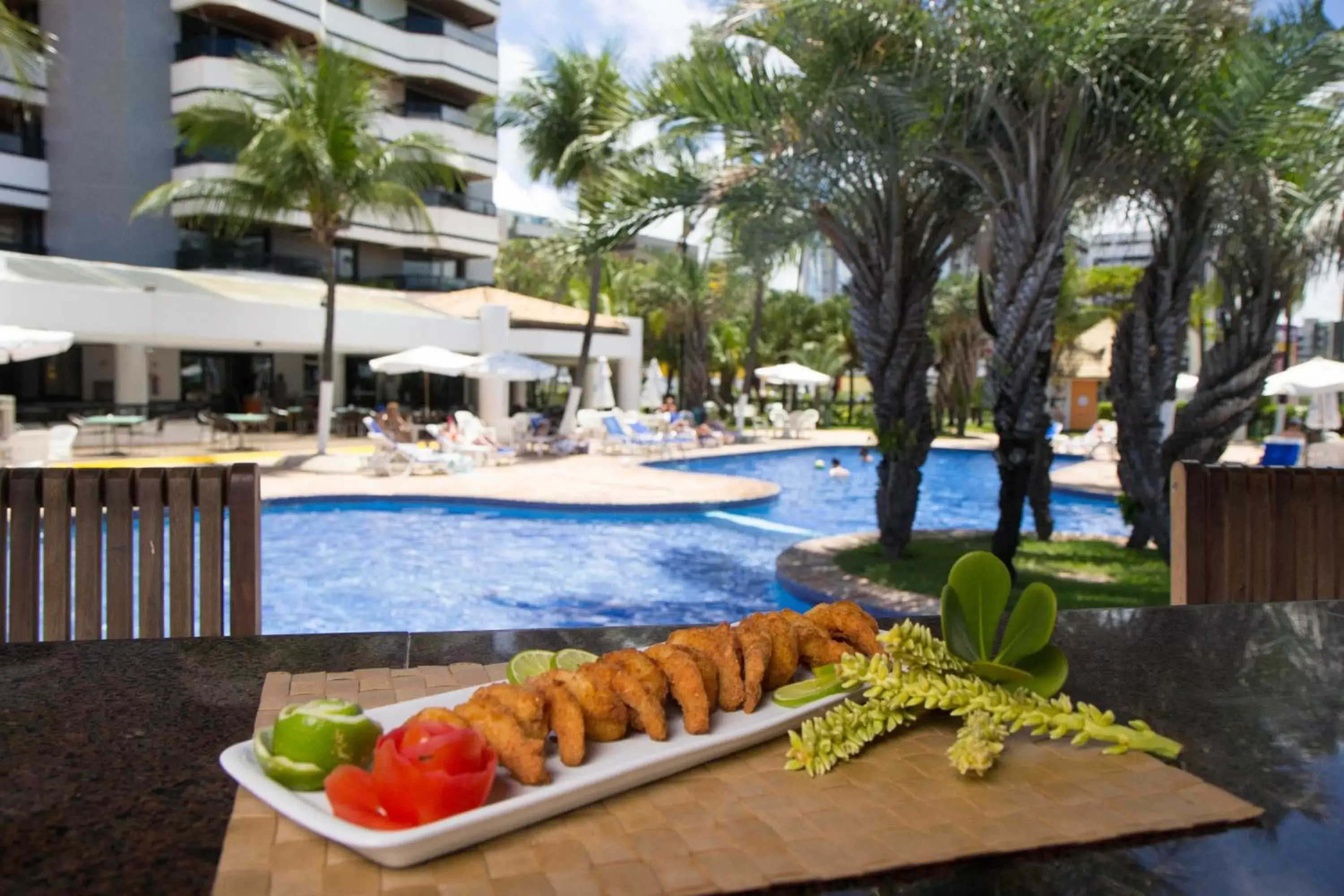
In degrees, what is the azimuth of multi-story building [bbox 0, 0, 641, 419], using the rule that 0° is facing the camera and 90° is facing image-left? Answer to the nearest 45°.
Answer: approximately 315°

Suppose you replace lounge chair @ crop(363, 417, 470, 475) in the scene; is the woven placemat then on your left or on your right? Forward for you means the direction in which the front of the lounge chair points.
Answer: on your right

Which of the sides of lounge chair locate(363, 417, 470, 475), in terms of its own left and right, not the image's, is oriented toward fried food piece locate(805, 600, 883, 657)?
right

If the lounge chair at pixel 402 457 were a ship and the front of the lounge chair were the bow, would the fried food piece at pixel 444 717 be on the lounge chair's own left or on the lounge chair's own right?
on the lounge chair's own right

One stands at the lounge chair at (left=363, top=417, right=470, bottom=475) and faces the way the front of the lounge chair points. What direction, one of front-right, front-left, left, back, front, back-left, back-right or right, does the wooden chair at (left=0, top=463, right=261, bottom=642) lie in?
right

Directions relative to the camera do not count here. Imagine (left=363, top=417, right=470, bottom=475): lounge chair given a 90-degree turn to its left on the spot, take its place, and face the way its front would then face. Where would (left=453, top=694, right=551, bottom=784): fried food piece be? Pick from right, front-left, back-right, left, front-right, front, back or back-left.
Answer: back

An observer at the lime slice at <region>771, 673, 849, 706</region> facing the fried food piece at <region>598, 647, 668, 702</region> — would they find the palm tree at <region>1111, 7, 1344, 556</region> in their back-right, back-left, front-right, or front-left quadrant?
back-right

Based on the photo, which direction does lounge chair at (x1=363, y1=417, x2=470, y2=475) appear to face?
to the viewer's right

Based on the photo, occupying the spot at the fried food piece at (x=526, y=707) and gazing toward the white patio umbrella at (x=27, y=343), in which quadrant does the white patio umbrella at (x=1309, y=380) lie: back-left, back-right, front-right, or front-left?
front-right

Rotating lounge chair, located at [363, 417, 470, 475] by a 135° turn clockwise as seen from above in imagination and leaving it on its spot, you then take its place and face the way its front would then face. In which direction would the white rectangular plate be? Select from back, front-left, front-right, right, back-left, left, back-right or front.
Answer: front-left

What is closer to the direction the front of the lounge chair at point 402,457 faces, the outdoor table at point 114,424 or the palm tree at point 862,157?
the palm tree

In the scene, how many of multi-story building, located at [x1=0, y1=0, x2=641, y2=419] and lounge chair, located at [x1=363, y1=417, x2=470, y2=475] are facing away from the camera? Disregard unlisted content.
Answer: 0
